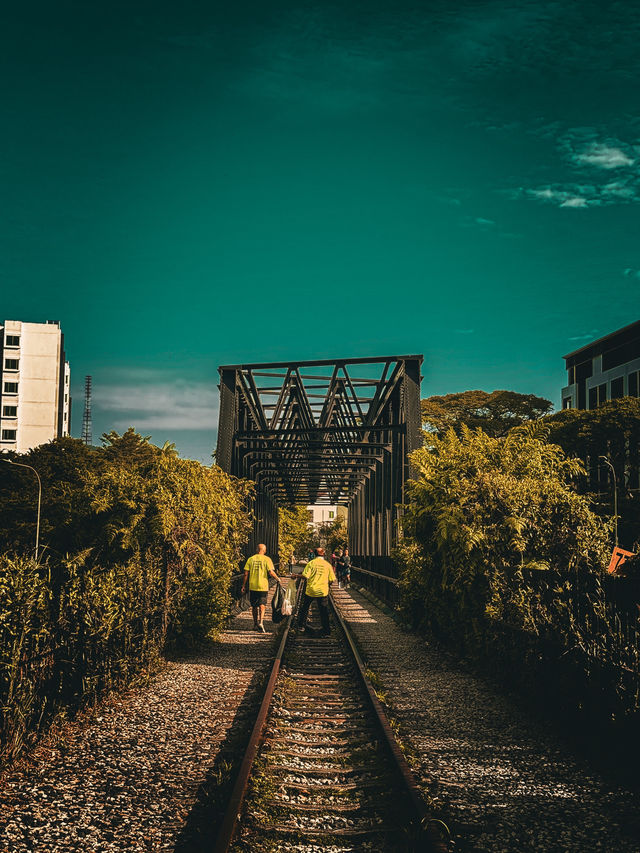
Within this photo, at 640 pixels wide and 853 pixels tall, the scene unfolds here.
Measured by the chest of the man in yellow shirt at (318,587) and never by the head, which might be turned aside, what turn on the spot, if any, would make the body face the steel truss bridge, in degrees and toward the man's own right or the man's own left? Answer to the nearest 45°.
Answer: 0° — they already face it

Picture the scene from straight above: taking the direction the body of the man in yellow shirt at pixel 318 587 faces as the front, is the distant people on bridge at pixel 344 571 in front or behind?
in front

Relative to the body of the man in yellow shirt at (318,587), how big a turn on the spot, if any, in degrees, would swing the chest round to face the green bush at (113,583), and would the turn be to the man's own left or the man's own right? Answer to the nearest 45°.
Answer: approximately 135° to the man's own left

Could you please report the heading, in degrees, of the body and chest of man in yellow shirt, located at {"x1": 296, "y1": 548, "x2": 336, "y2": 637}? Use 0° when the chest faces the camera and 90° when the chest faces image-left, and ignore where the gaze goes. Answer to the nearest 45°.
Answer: approximately 180°

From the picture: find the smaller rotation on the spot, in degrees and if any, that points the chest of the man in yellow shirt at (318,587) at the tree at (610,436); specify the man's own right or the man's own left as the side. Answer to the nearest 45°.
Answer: approximately 45° to the man's own right
